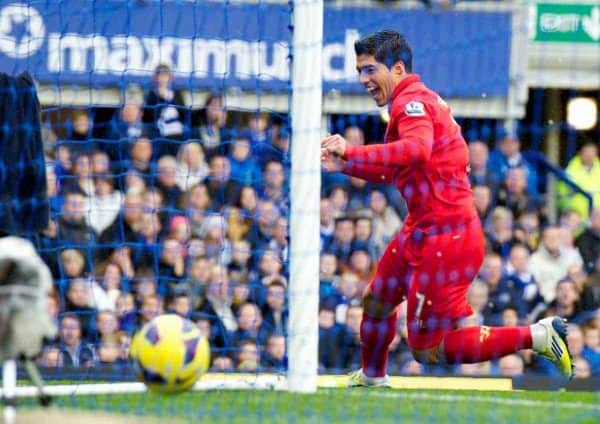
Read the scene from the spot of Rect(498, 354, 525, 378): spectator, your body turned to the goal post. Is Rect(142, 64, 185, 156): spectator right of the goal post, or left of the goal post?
right

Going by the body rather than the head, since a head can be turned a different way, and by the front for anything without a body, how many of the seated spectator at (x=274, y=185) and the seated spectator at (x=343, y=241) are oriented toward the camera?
2

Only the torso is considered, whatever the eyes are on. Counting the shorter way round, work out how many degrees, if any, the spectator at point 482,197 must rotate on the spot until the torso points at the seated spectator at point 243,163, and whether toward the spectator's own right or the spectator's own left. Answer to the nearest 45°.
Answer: approximately 90° to the spectator's own right

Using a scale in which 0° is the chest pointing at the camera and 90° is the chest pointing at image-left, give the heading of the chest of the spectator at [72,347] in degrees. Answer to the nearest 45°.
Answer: approximately 0°

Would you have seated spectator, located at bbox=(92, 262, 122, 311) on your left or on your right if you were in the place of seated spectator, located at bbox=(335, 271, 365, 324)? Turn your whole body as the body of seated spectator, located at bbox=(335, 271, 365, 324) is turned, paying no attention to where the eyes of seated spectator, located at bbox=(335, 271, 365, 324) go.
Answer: on your right

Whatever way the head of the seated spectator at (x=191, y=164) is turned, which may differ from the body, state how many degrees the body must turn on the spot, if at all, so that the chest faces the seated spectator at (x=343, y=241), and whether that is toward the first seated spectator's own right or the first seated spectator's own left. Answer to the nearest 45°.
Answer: approximately 90° to the first seated spectator's own left
